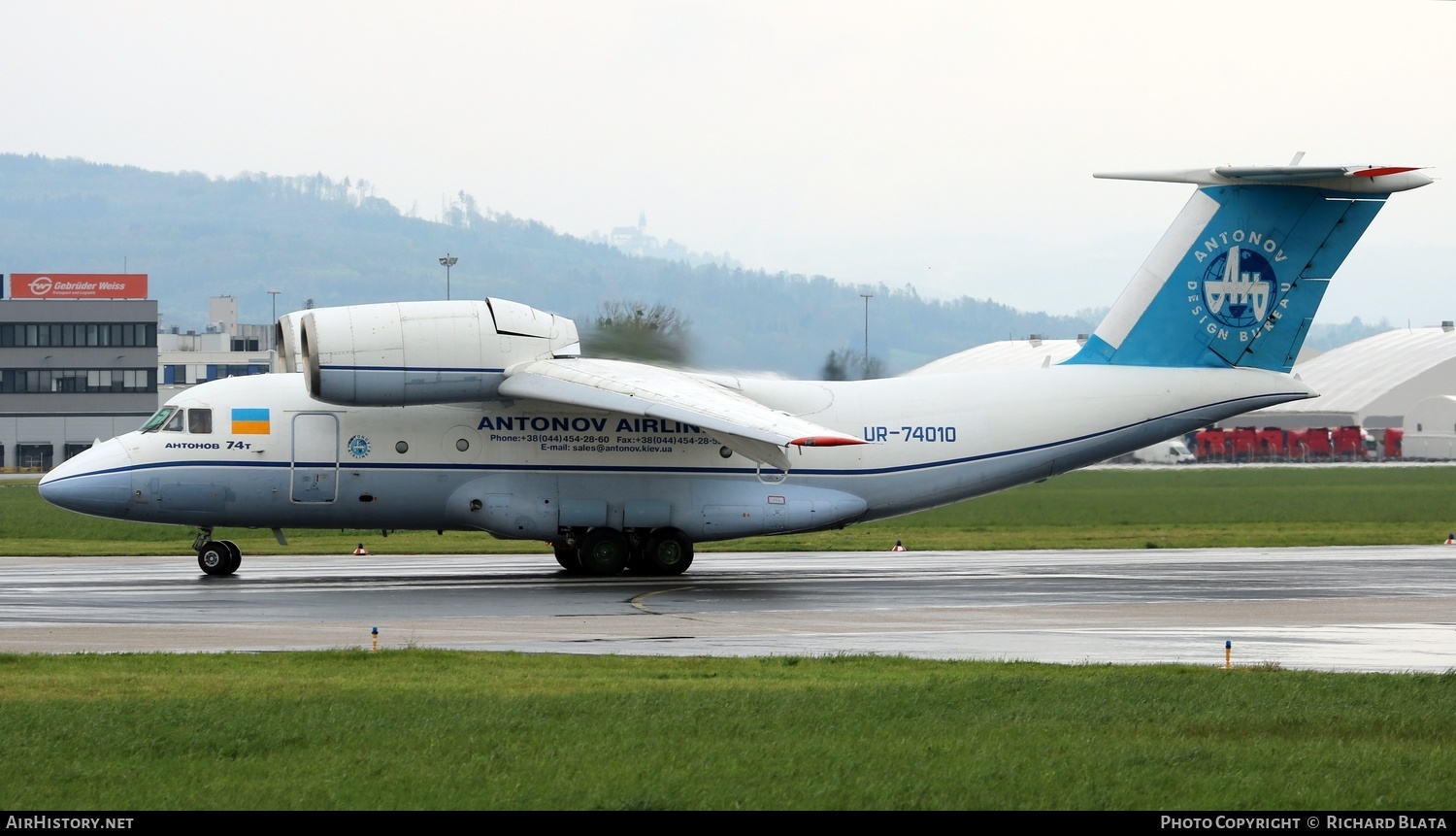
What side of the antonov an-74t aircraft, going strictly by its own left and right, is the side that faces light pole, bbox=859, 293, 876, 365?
right

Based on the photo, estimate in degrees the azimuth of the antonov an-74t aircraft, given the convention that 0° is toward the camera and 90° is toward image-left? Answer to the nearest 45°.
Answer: approximately 90°
